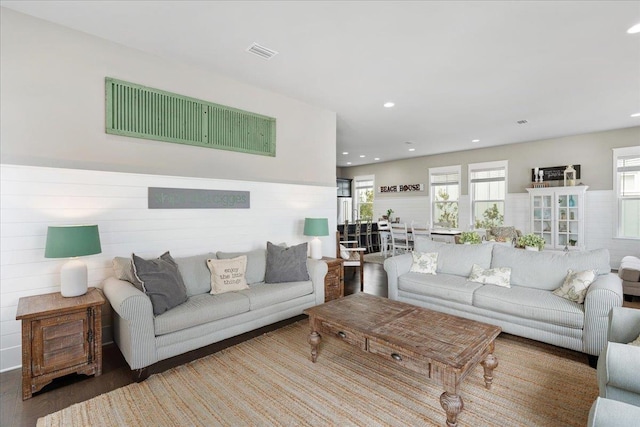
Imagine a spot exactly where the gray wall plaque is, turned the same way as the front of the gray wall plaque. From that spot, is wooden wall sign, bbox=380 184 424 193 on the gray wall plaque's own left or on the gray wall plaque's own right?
on the gray wall plaque's own left

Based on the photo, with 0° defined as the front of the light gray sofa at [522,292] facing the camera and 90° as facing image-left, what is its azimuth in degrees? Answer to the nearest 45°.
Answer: approximately 45°

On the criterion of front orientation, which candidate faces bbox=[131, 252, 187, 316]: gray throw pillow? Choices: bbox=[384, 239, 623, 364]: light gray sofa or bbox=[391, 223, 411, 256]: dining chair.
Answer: the light gray sofa

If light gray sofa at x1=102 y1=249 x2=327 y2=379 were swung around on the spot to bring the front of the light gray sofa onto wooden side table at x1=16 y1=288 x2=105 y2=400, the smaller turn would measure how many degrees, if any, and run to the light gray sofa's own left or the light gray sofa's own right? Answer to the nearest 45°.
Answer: approximately 135° to the light gray sofa's own right

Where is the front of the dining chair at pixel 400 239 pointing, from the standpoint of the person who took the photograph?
facing away from the viewer and to the right of the viewer

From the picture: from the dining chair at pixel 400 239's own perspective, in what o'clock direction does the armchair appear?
The armchair is roughly at 4 o'clock from the dining chair.

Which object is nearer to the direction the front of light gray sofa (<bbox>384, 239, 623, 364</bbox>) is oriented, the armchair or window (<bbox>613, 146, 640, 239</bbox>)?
the armchair

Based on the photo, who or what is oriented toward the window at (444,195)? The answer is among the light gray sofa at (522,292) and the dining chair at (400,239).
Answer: the dining chair
